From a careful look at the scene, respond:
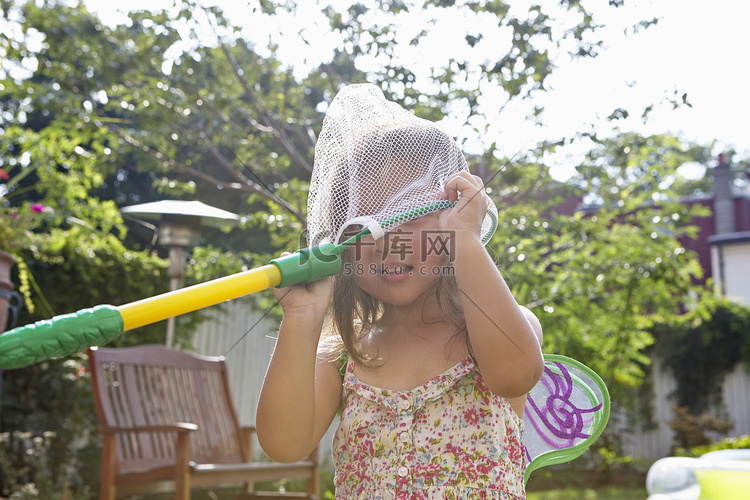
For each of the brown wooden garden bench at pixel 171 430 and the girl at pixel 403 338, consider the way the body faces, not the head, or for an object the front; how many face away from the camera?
0

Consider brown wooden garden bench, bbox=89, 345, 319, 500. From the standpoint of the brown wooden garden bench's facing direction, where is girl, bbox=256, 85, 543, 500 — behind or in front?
in front

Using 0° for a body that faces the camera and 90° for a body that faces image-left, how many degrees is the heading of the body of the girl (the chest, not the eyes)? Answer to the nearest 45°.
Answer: approximately 0°

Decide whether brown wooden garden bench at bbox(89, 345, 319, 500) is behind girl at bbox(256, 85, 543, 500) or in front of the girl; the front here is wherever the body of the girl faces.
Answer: behind
